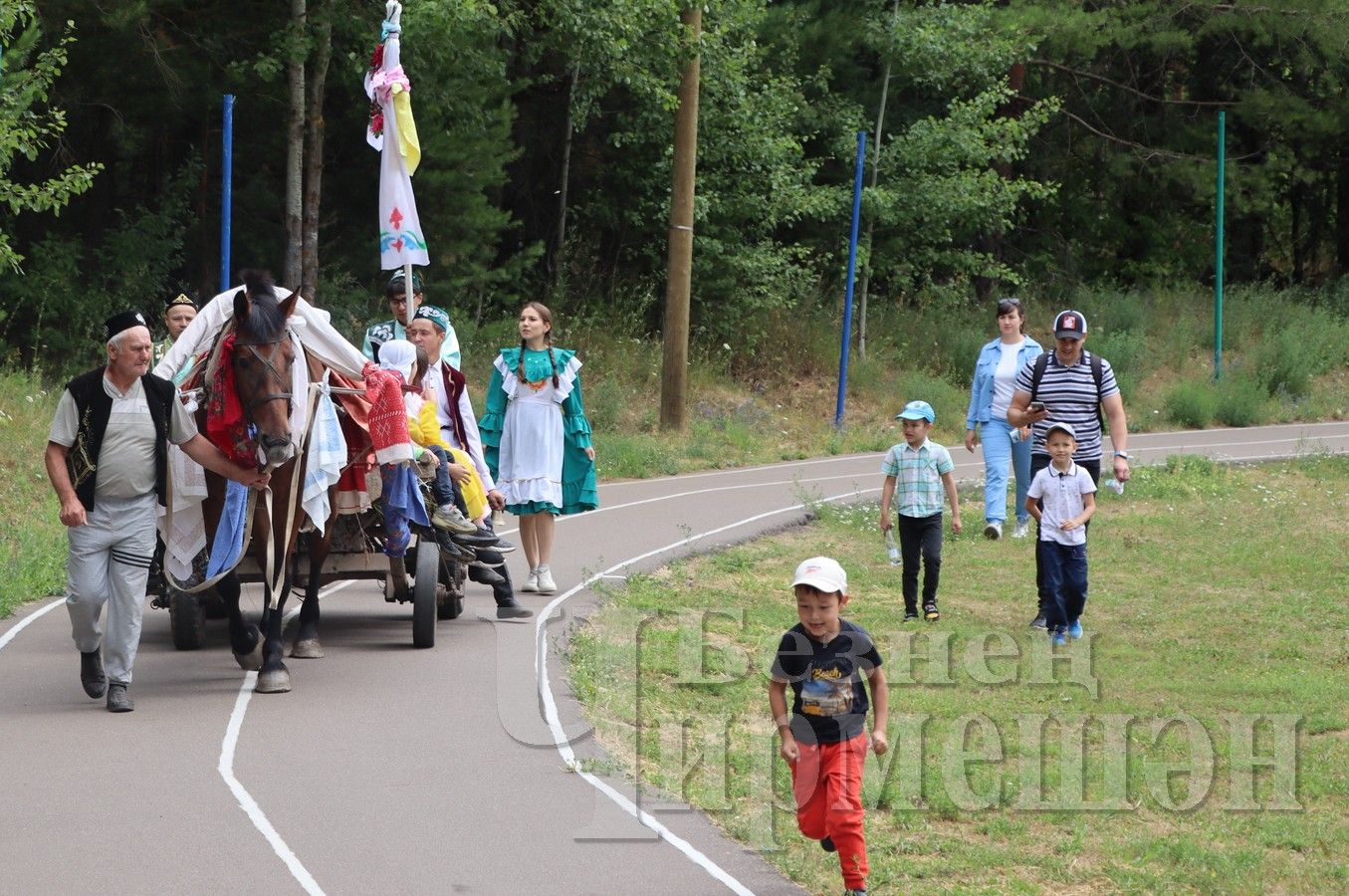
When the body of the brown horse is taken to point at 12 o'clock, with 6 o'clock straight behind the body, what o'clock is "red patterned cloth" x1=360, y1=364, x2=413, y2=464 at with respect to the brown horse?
The red patterned cloth is roughly at 8 o'clock from the brown horse.

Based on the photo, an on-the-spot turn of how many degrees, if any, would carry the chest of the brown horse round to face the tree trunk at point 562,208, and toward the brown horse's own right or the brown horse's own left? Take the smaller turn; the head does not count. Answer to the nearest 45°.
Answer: approximately 180°

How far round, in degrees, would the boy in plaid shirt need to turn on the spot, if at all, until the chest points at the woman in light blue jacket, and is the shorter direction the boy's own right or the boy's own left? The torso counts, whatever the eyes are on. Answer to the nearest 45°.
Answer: approximately 180°

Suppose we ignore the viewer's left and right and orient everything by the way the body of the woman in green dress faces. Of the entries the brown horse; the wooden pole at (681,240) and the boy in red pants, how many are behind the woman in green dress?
1

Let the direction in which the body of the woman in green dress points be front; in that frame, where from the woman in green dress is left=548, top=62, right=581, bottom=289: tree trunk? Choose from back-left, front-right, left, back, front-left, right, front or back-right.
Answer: back

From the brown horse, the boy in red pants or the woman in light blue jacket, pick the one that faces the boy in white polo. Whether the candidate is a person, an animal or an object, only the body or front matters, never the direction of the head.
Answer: the woman in light blue jacket

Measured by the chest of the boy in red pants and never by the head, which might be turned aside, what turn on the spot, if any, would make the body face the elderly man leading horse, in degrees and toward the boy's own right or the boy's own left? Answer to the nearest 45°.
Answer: approximately 135° to the boy's own right

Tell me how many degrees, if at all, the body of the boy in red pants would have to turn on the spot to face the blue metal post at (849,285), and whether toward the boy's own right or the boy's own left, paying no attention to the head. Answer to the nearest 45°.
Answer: approximately 180°

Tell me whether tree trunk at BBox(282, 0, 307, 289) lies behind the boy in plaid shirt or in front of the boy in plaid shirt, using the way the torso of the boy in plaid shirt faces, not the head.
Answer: behind
